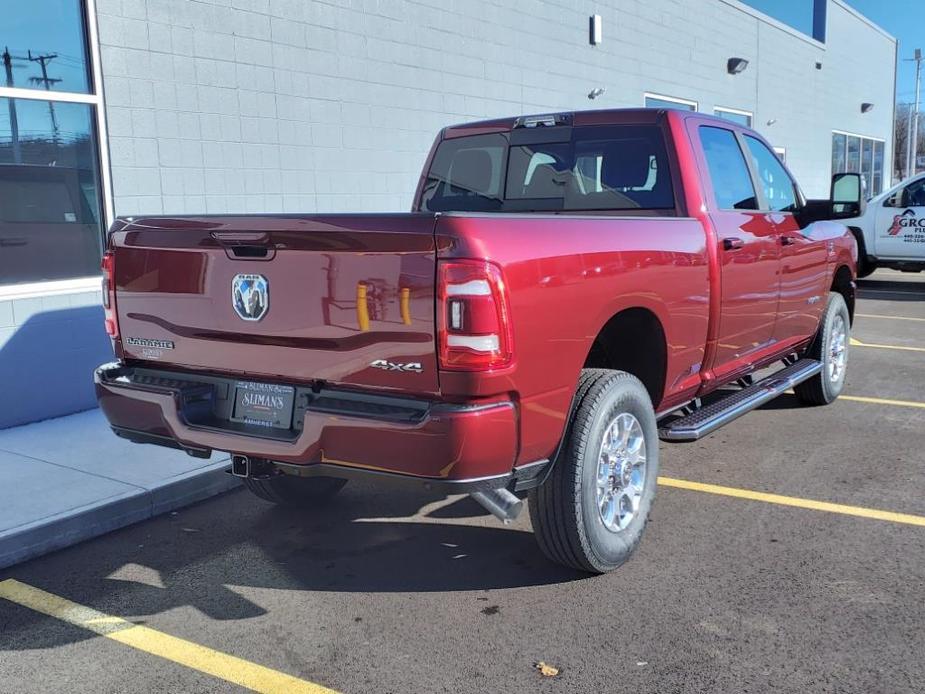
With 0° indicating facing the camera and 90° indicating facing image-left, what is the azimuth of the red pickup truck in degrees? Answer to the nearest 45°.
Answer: approximately 225°

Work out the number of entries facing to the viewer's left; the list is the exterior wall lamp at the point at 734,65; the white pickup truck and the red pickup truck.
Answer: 1

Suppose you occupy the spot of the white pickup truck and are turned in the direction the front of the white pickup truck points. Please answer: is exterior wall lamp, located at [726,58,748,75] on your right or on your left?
on your right

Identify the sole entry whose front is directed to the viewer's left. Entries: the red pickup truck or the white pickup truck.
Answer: the white pickup truck

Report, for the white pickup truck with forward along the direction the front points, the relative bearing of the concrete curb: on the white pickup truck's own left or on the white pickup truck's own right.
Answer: on the white pickup truck's own left

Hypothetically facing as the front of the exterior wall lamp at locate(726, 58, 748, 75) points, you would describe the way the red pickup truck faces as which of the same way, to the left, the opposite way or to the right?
to the left

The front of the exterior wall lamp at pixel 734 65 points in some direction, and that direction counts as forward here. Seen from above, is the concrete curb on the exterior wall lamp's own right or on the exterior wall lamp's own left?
on the exterior wall lamp's own right

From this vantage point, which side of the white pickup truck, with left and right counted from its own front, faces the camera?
left

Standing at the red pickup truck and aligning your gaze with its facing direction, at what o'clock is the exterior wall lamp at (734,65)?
The exterior wall lamp is roughly at 11 o'clock from the red pickup truck.

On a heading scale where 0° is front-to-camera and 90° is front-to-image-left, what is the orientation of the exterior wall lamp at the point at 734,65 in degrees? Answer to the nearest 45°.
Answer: approximately 315°
